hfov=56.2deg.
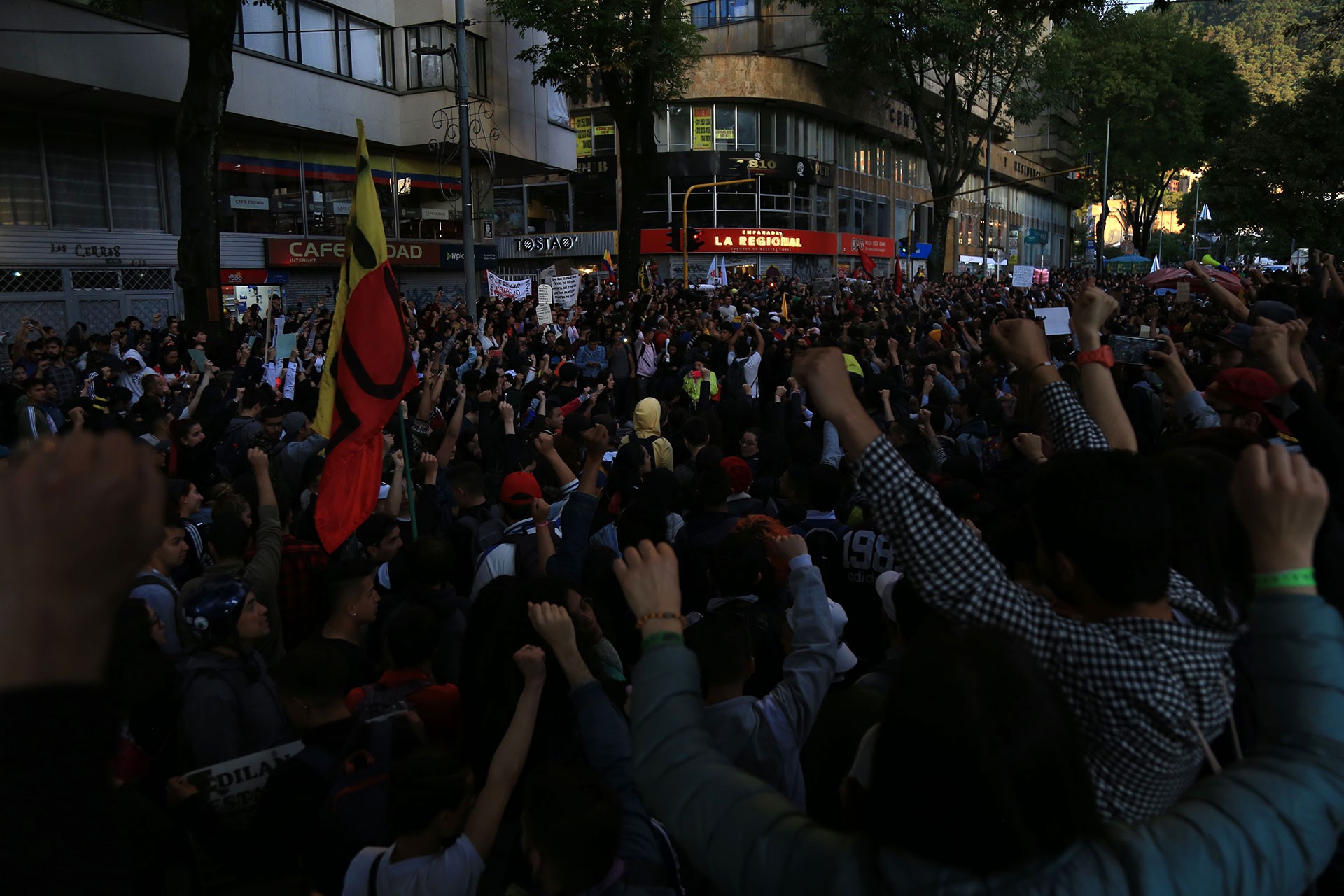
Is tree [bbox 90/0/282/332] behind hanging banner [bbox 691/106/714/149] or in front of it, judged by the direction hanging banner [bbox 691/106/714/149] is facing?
in front

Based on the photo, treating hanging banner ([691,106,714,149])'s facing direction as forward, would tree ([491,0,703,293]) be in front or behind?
in front

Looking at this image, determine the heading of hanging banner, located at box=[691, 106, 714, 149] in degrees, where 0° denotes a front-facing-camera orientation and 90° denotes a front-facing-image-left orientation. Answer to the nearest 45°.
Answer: approximately 0°

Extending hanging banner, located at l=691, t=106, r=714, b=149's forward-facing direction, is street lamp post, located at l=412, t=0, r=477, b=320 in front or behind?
in front

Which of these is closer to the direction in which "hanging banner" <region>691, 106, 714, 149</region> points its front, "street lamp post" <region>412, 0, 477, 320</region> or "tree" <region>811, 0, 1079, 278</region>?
the street lamp post
